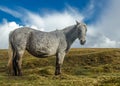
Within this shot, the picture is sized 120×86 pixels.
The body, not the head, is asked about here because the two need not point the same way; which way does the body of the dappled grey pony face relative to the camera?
to the viewer's right
